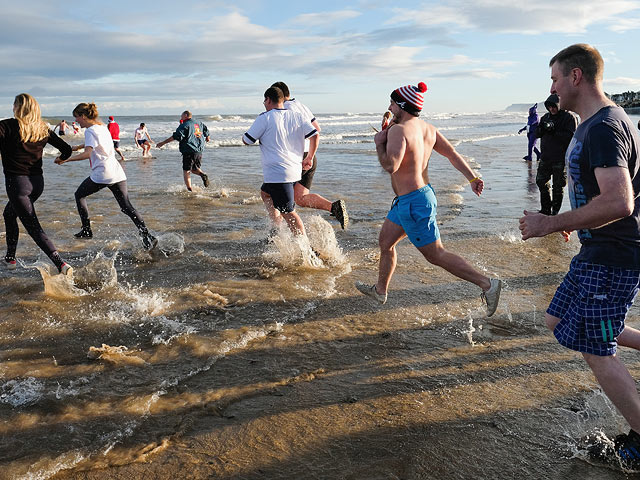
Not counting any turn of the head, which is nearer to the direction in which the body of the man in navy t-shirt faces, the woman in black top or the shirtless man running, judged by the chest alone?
the woman in black top

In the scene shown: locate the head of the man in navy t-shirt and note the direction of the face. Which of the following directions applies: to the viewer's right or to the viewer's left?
to the viewer's left

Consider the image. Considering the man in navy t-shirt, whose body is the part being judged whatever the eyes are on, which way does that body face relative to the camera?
to the viewer's left
